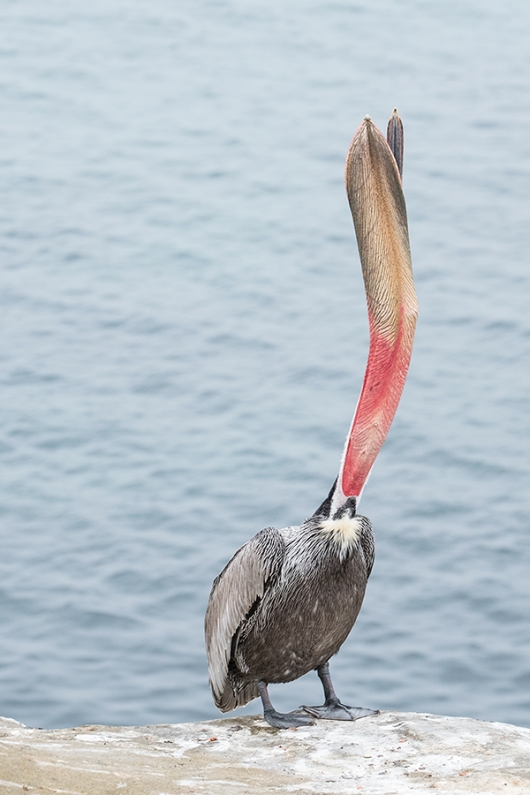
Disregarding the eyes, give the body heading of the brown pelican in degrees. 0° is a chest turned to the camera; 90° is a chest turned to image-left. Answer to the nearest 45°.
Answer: approximately 315°
